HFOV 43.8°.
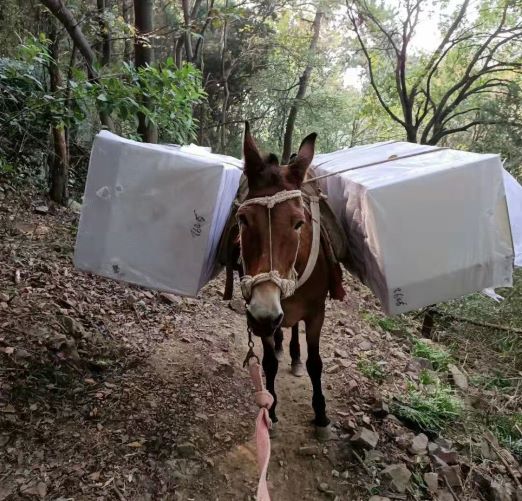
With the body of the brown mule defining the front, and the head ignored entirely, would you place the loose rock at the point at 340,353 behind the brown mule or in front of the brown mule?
behind

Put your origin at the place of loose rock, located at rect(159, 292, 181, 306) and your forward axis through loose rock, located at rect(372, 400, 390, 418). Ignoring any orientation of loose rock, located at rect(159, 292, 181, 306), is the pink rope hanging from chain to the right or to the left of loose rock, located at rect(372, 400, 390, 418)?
right

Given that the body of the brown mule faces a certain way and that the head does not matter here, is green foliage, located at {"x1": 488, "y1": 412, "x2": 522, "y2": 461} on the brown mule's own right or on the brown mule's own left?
on the brown mule's own left

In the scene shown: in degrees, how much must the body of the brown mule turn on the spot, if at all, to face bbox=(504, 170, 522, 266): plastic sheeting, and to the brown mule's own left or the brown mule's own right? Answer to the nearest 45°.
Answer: approximately 135° to the brown mule's own left

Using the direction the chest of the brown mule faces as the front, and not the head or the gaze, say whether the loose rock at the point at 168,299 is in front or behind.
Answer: behind

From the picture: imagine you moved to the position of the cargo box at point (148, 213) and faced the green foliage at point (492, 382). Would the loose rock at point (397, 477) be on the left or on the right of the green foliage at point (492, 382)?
right

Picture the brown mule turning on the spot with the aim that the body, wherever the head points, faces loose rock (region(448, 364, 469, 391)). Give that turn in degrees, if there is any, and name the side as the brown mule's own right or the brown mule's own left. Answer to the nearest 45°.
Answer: approximately 135° to the brown mule's own left

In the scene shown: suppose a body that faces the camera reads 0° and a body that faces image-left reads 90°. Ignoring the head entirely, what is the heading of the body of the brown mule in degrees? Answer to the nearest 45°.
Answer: approximately 0°
